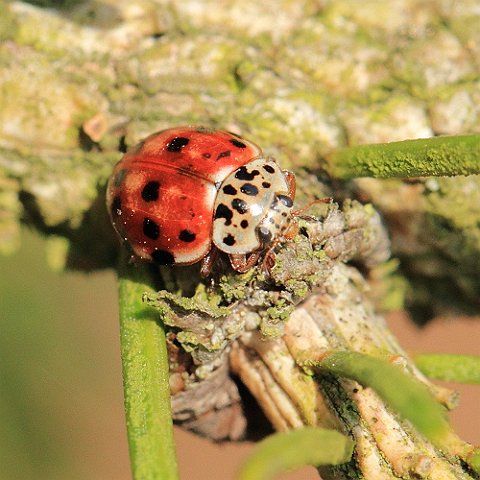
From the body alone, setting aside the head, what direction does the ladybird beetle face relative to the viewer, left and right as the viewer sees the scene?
facing the viewer and to the right of the viewer
